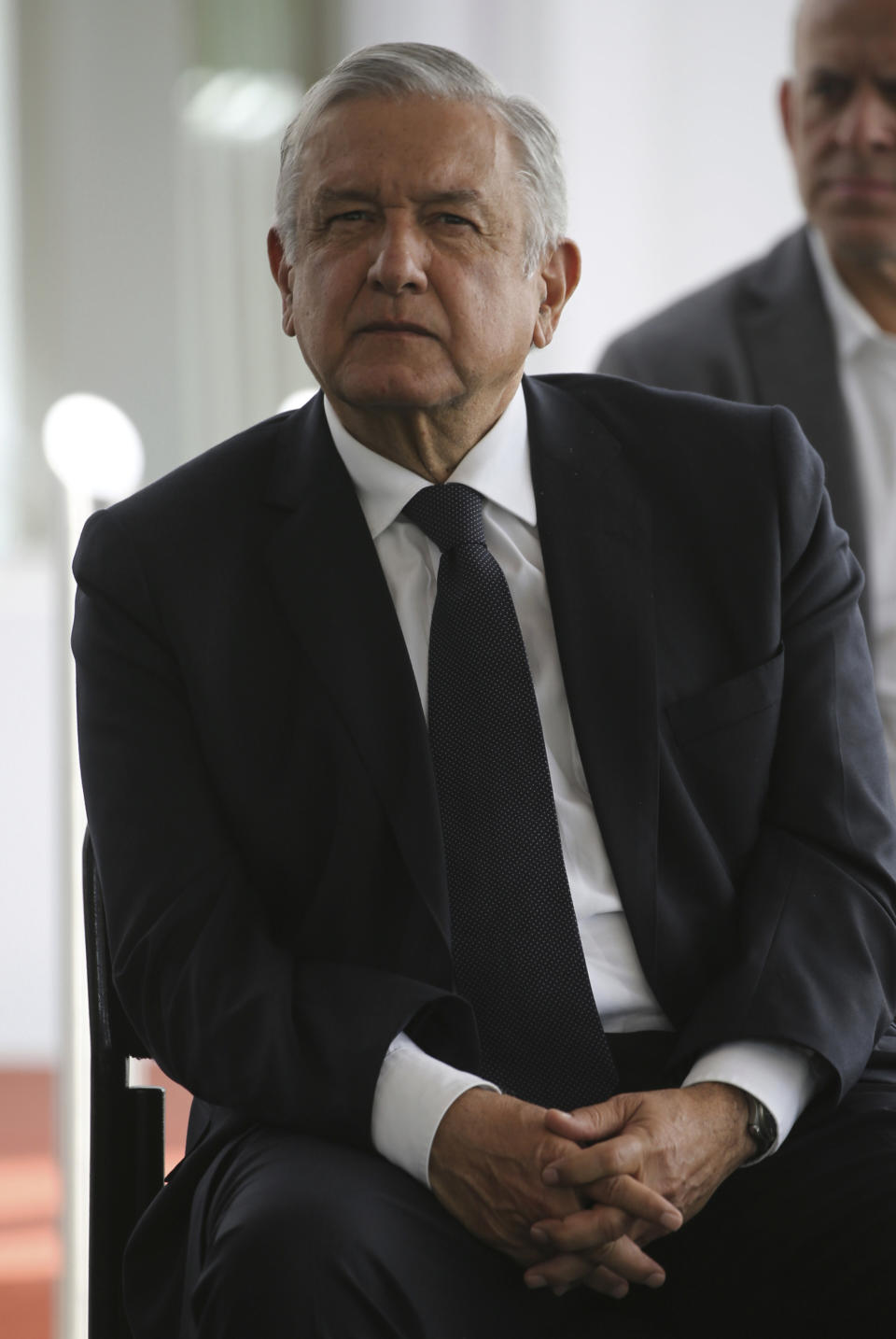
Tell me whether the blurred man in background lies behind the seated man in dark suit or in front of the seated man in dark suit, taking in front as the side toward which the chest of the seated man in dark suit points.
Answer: behind

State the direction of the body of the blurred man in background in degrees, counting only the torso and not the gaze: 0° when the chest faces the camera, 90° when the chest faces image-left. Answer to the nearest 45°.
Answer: approximately 0°

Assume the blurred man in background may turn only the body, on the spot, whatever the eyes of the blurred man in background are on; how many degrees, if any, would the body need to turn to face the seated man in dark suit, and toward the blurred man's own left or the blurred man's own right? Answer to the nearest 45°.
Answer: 0° — they already face them

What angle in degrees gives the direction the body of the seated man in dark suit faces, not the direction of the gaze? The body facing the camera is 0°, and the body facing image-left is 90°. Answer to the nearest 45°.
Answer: approximately 0°

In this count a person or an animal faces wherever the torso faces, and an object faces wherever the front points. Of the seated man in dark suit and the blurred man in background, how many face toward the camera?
2
